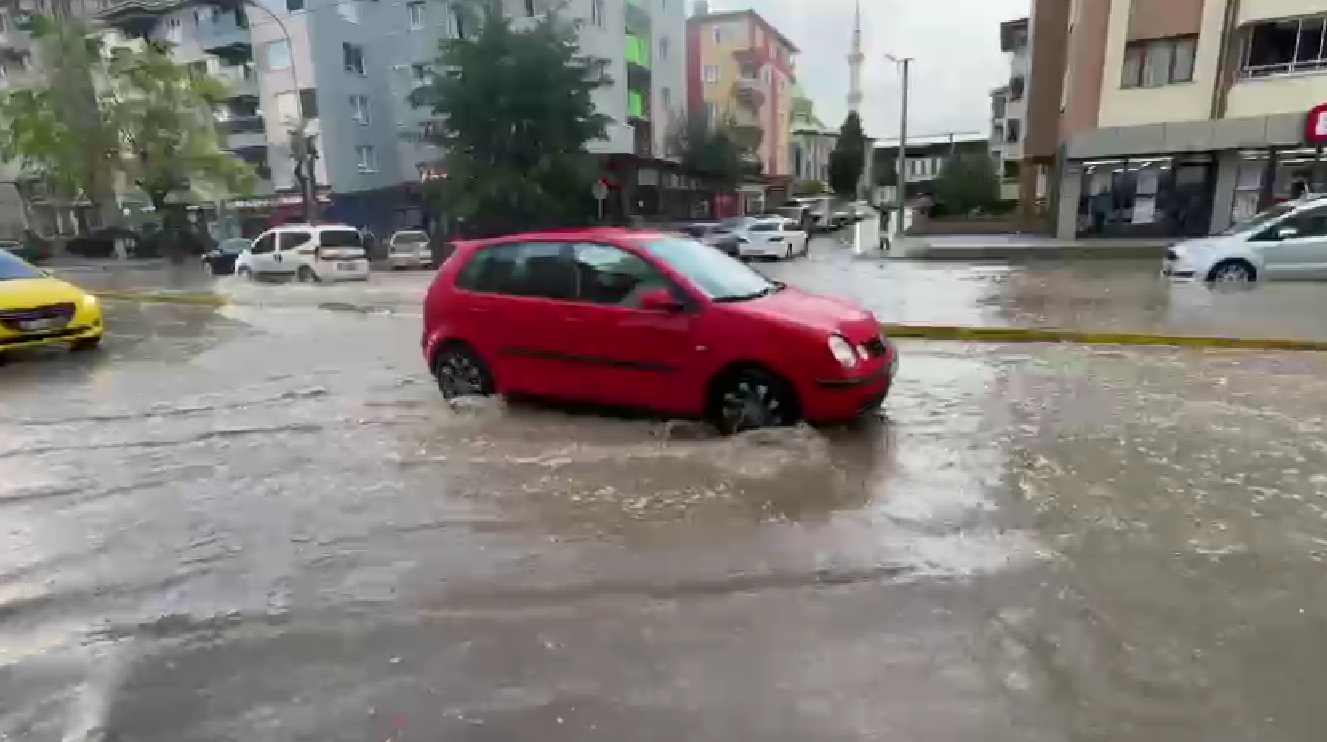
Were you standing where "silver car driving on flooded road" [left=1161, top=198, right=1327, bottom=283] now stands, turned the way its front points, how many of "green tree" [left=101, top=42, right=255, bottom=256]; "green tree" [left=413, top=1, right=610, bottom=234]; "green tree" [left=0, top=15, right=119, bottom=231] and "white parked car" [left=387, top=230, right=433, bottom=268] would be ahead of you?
4

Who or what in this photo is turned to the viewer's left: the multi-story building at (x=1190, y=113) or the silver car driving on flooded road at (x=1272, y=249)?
the silver car driving on flooded road

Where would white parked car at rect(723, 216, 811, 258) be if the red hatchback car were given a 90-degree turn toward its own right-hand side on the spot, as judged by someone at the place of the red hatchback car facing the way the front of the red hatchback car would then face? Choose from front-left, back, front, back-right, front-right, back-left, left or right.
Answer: back-right

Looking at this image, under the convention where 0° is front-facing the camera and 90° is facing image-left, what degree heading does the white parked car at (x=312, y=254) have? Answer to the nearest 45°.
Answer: approximately 135°

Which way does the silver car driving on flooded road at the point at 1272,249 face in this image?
to the viewer's left

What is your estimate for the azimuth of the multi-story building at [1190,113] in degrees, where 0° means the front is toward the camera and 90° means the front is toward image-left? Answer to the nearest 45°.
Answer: approximately 0°

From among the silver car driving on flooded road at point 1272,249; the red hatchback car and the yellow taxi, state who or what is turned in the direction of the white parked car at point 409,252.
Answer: the silver car driving on flooded road at point 1272,249

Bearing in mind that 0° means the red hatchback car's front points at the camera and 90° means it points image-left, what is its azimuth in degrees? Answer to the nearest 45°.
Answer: approximately 315°

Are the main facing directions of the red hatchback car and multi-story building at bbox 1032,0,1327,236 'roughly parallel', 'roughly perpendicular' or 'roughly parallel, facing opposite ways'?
roughly perpendicular

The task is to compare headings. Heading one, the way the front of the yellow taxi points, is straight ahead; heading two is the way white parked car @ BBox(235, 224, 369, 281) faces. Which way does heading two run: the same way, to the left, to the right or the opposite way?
the opposite way

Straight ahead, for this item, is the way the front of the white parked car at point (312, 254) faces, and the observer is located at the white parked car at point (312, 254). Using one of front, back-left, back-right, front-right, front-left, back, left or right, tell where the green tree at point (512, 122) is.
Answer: right

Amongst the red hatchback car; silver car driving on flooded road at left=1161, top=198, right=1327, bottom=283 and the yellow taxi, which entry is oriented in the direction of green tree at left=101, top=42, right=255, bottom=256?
the silver car driving on flooded road
